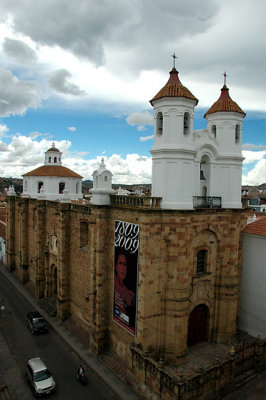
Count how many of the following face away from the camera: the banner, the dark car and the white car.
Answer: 0

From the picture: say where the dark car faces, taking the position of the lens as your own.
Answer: facing the viewer and to the right of the viewer

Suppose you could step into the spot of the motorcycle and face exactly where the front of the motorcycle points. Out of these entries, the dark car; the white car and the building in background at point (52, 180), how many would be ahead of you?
0

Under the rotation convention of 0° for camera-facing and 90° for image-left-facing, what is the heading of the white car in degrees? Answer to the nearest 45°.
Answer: approximately 315°

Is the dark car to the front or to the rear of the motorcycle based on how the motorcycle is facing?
to the rear

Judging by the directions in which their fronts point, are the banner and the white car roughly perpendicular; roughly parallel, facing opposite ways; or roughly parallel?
roughly perpendicular

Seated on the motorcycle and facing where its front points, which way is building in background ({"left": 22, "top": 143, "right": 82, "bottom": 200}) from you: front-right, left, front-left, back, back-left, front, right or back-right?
back-left

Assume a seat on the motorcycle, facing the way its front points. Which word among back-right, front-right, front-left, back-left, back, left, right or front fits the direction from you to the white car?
back-right

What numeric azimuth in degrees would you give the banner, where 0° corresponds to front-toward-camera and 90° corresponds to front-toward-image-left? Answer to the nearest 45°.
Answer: approximately 45°

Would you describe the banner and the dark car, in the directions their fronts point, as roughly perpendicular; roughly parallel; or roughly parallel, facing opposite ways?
roughly perpendicular

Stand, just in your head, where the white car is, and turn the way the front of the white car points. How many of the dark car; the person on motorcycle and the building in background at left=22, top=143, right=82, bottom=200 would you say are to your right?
0

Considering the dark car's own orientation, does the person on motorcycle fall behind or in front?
in front

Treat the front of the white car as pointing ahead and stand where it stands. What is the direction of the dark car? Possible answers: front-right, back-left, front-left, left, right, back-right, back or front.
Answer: back-left
